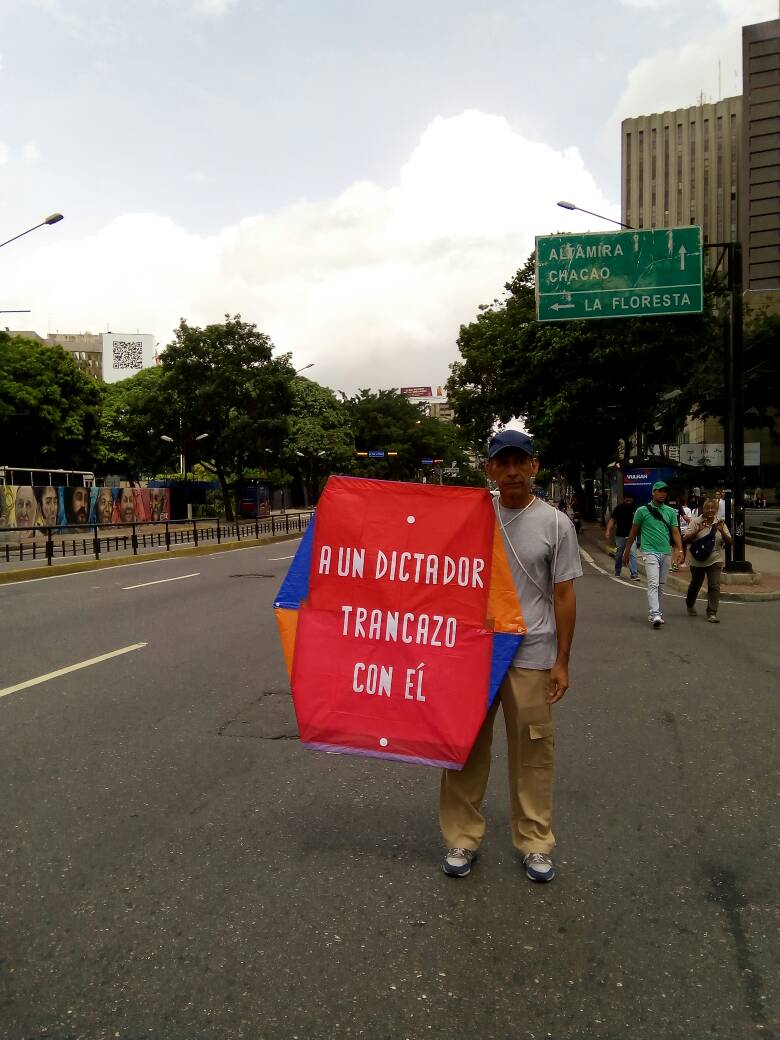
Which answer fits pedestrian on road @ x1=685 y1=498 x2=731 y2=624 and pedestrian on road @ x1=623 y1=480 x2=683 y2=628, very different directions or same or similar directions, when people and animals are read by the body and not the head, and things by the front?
same or similar directions

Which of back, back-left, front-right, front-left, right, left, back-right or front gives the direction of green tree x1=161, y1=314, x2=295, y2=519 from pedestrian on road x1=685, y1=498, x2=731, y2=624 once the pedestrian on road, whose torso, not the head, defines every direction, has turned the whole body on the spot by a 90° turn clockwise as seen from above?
front-right

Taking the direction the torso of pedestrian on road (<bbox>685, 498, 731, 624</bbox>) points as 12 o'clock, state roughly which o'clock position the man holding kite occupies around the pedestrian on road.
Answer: The man holding kite is roughly at 12 o'clock from the pedestrian on road.

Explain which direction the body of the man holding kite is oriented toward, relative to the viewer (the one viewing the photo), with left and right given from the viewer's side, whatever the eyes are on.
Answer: facing the viewer

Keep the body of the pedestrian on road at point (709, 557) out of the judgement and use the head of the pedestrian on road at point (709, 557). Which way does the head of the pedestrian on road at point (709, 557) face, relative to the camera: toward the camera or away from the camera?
toward the camera

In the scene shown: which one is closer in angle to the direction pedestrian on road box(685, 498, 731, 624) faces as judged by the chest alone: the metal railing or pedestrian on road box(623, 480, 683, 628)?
the pedestrian on road box(623, 480, 683, 628)

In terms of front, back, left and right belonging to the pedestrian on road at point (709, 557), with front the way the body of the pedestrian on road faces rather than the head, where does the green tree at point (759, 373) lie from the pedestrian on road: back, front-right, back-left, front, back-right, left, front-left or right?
back

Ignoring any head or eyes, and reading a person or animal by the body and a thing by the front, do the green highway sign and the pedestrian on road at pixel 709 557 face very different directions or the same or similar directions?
same or similar directions

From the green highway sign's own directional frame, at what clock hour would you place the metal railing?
The metal railing is roughly at 4 o'clock from the green highway sign.

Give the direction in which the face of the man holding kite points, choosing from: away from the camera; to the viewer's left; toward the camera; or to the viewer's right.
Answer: toward the camera

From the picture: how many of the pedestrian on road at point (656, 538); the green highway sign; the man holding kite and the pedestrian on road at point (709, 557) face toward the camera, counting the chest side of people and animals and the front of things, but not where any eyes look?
4

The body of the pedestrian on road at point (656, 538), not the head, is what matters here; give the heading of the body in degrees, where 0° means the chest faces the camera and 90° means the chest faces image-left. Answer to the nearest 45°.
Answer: approximately 0°

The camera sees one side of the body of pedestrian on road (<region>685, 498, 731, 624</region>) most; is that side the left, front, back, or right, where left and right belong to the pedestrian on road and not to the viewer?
front

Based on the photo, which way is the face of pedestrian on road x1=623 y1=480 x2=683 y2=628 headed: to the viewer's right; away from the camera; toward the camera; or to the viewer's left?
toward the camera

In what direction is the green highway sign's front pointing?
toward the camera

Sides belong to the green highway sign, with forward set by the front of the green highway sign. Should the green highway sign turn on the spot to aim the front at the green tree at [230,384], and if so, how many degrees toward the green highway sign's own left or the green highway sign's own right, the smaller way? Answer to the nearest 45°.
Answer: approximately 135° to the green highway sign's own right

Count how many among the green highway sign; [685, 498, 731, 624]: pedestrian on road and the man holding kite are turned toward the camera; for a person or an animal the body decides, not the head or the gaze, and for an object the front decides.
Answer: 3

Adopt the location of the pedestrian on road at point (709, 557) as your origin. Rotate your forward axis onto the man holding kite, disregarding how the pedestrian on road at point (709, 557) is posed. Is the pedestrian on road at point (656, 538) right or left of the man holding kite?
right

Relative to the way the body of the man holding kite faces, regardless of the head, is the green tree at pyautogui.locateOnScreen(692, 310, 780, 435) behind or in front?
behind

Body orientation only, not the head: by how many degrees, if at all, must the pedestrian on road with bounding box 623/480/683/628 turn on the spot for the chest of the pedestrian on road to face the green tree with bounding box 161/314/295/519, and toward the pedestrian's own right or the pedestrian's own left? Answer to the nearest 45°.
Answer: approximately 135° to the pedestrian's own right
